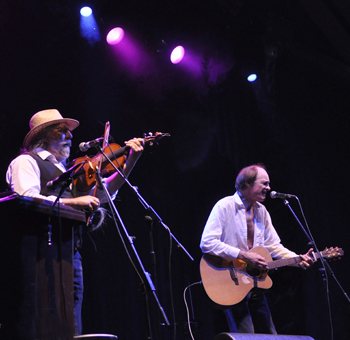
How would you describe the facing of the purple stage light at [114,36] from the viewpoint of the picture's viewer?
facing the viewer and to the right of the viewer

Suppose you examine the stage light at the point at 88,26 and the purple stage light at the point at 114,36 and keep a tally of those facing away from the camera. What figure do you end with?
0

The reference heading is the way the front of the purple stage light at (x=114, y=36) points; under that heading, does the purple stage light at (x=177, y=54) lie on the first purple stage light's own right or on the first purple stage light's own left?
on the first purple stage light's own left

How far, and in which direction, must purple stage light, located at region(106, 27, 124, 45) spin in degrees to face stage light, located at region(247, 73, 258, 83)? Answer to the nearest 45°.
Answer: approximately 90° to its left

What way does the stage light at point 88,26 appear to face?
toward the camera

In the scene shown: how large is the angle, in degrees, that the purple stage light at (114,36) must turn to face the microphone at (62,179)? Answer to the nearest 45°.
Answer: approximately 45° to its right
